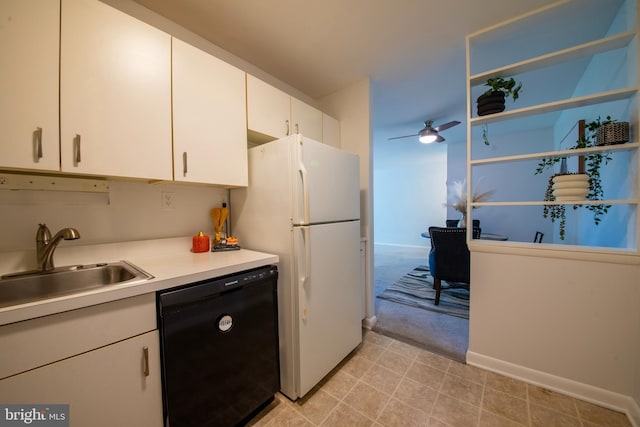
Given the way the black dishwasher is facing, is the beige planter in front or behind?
in front

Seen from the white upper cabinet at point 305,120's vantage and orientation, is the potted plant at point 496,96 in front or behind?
in front

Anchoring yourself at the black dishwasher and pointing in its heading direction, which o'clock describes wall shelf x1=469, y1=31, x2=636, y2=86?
The wall shelf is roughly at 11 o'clock from the black dishwasher.

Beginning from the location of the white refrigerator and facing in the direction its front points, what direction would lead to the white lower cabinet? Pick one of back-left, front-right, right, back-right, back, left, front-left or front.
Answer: right

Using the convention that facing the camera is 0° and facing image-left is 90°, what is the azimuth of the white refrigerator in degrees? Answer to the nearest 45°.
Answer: approximately 315°

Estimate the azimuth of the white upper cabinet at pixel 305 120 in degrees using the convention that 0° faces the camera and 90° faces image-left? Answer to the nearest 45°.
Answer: approximately 315°
